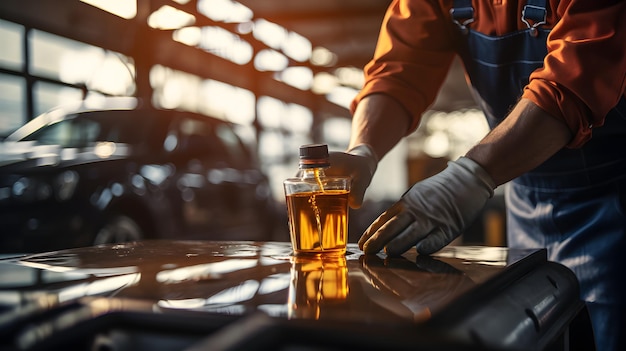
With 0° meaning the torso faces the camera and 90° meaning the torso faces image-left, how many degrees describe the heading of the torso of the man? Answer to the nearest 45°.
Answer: approximately 45°

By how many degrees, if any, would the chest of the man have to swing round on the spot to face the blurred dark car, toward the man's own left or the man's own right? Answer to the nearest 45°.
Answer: approximately 90° to the man's own right
